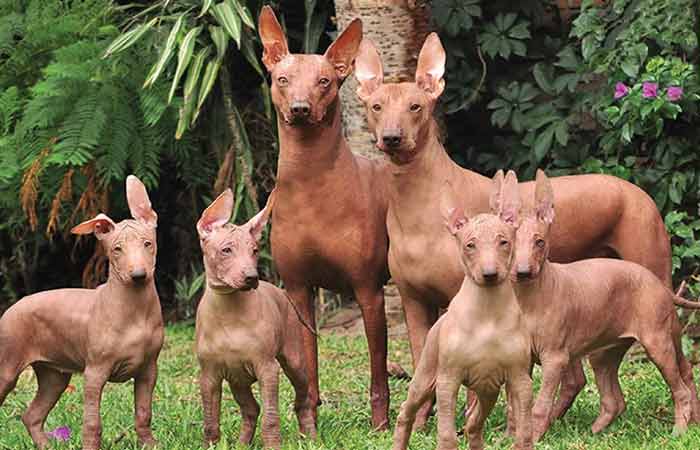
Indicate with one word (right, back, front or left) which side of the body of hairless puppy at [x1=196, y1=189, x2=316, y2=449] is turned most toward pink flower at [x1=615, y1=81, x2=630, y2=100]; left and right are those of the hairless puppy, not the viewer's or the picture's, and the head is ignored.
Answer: back

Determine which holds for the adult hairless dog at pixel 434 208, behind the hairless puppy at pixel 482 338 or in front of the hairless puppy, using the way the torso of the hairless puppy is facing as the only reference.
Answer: behind

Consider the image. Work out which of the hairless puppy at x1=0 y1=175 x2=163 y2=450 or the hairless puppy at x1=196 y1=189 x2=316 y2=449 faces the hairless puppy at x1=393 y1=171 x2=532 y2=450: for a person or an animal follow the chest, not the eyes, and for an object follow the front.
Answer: the hairless puppy at x1=0 y1=175 x2=163 y2=450

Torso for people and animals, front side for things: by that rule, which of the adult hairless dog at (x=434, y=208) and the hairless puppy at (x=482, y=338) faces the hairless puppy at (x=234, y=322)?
the adult hairless dog

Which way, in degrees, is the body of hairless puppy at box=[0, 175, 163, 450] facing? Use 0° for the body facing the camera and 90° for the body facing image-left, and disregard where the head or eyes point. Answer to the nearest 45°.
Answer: approximately 315°

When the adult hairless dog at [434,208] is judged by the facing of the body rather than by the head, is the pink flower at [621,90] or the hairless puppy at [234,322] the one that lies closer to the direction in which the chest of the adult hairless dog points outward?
the hairless puppy

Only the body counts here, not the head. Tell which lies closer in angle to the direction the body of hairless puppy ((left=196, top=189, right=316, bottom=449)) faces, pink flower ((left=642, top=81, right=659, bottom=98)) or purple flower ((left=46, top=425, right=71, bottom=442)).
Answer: the purple flower

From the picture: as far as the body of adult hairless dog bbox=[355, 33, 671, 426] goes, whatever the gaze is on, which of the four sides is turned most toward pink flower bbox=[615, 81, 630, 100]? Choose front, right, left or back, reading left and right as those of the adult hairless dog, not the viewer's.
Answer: back

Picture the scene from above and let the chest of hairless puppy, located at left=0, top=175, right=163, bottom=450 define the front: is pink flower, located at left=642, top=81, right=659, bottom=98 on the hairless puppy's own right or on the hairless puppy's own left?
on the hairless puppy's own left
